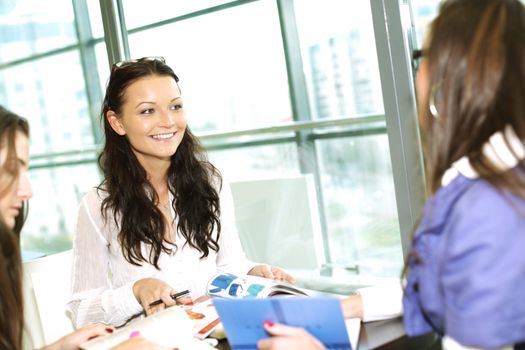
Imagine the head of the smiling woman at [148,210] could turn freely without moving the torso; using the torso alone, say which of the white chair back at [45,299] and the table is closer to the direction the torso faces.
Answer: the table

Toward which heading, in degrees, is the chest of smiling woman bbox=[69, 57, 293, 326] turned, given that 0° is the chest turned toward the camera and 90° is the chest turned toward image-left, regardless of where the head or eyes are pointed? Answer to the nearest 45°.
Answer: approximately 315°

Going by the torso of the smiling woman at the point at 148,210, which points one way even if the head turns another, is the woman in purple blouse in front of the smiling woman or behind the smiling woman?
in front

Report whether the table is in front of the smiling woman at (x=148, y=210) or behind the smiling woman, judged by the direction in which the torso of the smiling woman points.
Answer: in front

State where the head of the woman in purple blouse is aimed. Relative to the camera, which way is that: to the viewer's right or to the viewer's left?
to the viewer's left

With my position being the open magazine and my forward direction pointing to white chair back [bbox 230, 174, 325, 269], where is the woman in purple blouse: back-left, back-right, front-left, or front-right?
back-right

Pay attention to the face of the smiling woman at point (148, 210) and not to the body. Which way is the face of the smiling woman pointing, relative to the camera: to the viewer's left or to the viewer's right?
to the viewer's right
